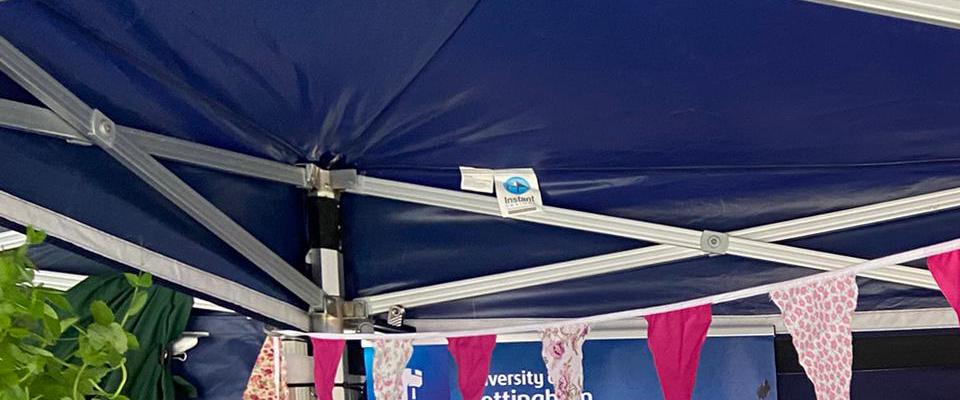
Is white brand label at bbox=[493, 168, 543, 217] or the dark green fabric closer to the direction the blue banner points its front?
the white brand label

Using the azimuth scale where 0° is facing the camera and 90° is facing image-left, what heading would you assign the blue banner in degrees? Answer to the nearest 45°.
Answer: approximately 0°

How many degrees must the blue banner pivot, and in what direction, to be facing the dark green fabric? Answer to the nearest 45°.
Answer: approximately 45° to its right

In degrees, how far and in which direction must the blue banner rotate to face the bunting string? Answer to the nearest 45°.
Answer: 0° — it already faces it

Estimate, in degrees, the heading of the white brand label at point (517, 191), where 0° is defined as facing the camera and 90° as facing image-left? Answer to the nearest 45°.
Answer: approximately 0°

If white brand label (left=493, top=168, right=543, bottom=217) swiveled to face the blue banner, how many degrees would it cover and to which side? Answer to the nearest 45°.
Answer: approximately 180°

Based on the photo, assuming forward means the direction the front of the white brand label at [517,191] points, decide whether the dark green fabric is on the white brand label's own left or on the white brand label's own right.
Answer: on the white brand label's own right

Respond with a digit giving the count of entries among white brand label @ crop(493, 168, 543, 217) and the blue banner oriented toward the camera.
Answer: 2
